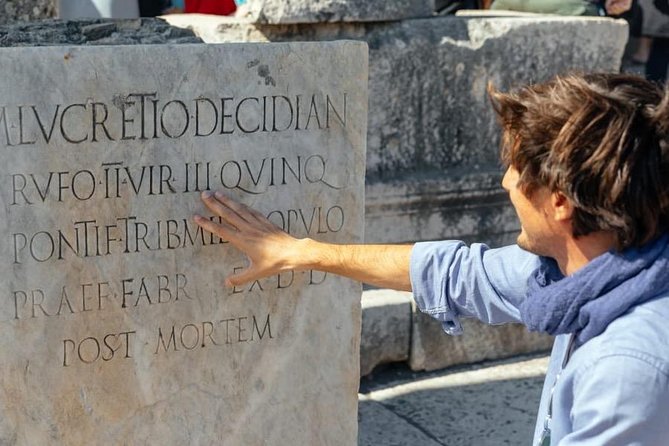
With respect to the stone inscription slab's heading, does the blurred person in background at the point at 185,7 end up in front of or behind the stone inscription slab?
behind

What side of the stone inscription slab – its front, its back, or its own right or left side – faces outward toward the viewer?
front

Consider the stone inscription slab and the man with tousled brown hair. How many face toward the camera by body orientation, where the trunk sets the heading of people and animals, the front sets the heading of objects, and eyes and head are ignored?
1

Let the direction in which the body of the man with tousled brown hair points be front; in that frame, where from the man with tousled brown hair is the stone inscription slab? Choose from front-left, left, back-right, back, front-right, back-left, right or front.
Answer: front-right

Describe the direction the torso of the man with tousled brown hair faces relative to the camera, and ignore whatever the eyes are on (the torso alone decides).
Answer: to the viewer's left

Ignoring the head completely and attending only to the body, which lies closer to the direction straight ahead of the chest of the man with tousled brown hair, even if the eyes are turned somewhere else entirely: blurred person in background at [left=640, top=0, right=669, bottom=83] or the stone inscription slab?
the stone inscription slab

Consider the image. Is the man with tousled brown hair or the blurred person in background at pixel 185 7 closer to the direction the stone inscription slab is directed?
the man with tousled brown hair

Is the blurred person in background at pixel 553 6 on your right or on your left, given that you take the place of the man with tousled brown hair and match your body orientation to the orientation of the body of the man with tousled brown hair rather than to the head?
on your right

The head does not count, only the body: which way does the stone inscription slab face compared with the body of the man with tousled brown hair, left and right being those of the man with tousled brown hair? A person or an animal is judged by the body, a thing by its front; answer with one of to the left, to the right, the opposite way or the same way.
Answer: to the left

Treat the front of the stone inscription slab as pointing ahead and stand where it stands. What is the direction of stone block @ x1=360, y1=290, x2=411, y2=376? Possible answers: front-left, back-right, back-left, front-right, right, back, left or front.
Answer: back-left
